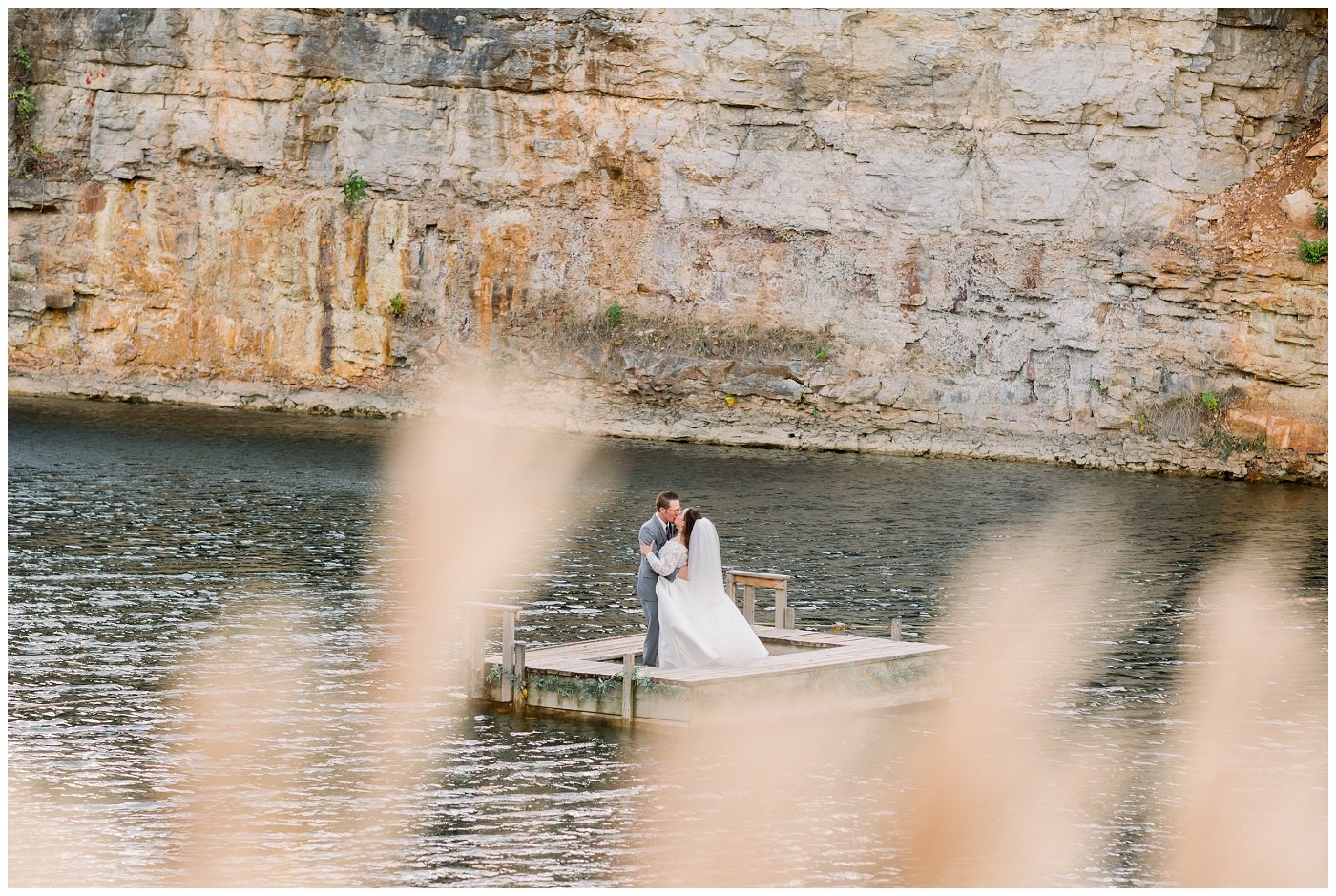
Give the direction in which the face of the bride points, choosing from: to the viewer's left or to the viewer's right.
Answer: to the viewer's left

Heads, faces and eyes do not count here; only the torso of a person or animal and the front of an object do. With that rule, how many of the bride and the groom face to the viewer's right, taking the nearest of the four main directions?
1

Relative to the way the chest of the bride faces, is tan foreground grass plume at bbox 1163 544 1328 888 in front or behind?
behind

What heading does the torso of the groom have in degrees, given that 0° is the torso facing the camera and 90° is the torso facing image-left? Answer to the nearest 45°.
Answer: approximately 270°

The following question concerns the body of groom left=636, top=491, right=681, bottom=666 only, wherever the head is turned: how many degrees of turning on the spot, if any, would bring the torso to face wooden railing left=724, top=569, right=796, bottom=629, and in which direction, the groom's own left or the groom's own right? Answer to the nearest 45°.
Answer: approximately 45° to the groom's own left

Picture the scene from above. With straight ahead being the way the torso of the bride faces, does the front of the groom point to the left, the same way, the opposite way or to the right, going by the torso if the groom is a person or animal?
the opposite way

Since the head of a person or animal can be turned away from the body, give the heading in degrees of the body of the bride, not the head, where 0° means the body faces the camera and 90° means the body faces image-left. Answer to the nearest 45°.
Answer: approximately 90°

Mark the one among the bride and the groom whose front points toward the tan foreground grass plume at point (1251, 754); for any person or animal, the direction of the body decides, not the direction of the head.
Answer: the groom
